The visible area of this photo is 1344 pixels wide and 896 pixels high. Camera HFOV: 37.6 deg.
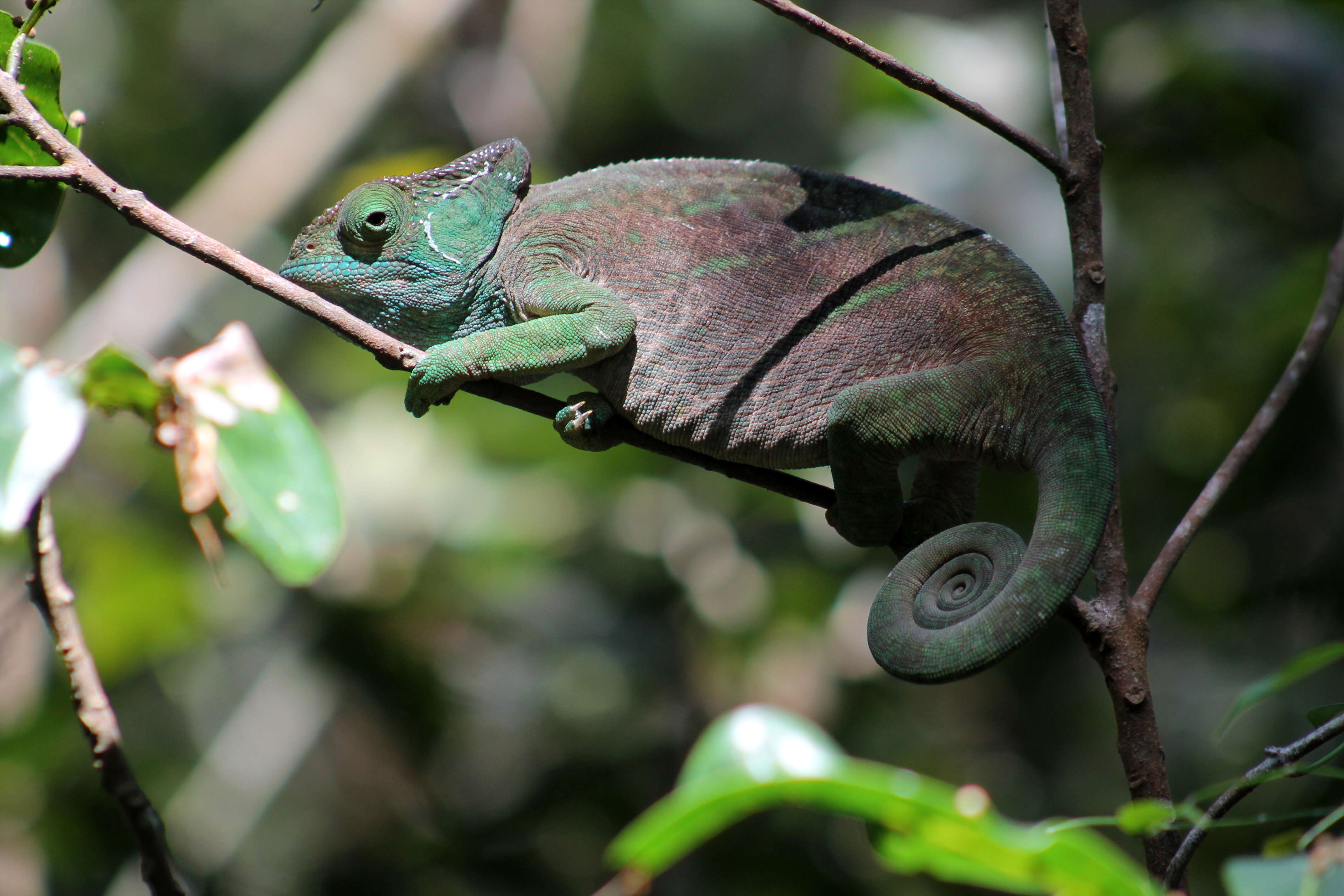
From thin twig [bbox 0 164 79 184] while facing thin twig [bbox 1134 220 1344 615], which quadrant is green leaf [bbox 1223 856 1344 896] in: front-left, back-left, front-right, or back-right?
front-right

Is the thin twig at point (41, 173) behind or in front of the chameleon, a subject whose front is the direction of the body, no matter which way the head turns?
in front

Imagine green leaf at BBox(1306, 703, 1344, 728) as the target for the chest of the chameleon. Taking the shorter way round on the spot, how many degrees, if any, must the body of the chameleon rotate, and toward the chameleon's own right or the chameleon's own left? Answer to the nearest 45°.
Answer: approximately 135° to the chameleon's own left

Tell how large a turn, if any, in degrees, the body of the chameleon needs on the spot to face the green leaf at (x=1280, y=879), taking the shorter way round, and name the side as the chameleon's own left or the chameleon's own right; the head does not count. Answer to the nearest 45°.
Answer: approximately 90° to the chameleon's own left

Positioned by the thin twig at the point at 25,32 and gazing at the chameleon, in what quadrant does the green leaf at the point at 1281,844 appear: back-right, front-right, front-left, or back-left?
front-right

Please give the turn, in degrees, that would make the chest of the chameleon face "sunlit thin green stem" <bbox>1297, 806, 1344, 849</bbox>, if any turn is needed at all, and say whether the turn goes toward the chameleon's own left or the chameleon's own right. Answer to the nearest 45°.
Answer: approximately 180°

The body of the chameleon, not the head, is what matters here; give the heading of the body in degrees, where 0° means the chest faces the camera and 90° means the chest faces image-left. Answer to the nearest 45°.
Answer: approximately 90°

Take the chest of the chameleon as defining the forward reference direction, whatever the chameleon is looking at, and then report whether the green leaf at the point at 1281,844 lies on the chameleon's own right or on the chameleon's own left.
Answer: on the chameleon's own left

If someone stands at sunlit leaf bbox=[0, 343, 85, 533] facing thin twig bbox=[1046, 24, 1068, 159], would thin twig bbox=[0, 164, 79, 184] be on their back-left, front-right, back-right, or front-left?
front-left

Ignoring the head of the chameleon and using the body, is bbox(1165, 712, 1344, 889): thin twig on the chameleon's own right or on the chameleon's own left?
on the chameleon's own left

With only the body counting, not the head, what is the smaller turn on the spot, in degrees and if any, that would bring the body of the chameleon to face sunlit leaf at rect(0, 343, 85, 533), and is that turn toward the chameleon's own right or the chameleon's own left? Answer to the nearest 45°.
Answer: approximately 45° to the chameleon's own left

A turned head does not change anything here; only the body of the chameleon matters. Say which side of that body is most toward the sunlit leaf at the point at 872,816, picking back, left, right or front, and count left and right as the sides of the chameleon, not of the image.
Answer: left

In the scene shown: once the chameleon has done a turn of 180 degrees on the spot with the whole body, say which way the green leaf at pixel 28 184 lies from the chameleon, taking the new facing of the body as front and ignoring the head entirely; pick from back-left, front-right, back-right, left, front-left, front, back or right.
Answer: back

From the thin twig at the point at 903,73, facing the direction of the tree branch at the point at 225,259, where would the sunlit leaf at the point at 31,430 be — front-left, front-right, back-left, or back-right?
front-left

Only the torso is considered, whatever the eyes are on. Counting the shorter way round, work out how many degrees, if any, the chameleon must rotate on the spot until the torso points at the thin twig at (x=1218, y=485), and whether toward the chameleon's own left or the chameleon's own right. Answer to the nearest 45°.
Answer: approximately 135° to the chameleon's own left
